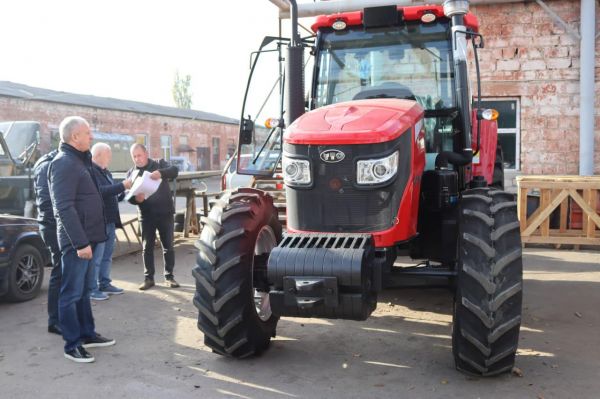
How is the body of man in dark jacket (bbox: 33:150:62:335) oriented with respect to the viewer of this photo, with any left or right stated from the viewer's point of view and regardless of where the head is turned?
facing to the right of the viewer

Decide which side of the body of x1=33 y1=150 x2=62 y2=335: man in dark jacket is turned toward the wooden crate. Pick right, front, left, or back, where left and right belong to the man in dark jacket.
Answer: front

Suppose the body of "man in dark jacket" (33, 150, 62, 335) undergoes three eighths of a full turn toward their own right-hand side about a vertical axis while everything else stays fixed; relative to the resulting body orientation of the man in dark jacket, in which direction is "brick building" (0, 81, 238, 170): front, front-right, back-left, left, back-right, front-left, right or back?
back-right

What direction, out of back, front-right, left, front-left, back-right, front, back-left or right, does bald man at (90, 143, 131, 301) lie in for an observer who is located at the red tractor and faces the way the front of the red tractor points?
back-right

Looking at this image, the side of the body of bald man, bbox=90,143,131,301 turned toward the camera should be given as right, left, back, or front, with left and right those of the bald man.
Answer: right

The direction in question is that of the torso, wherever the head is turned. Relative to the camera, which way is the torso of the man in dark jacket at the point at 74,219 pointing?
to the viewer's right

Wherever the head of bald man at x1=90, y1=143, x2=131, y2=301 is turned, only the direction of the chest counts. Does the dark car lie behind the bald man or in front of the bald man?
behind

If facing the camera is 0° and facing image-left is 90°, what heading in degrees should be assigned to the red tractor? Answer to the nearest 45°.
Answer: approximately 0°

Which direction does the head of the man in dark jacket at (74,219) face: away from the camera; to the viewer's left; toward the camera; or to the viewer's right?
to the viewer's right

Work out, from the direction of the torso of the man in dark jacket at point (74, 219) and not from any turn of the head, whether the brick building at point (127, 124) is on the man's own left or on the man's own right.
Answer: on the man's own left

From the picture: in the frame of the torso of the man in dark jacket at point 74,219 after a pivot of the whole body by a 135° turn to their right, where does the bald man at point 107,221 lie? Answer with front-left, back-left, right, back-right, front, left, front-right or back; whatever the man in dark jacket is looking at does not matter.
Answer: back-right

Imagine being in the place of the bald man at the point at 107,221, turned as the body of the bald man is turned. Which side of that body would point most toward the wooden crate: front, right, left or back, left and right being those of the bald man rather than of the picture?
front
